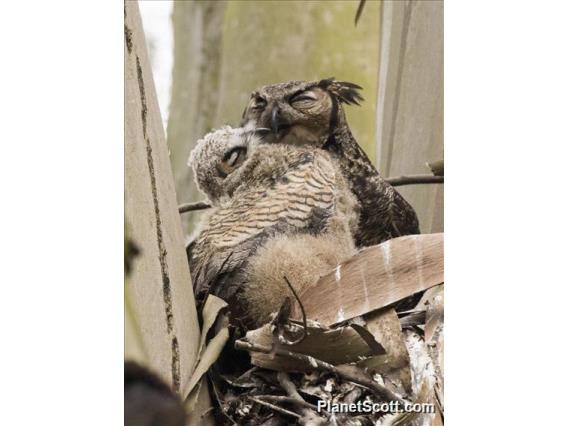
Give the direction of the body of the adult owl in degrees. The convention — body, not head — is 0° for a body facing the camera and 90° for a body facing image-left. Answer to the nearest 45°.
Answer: approximately 45°
